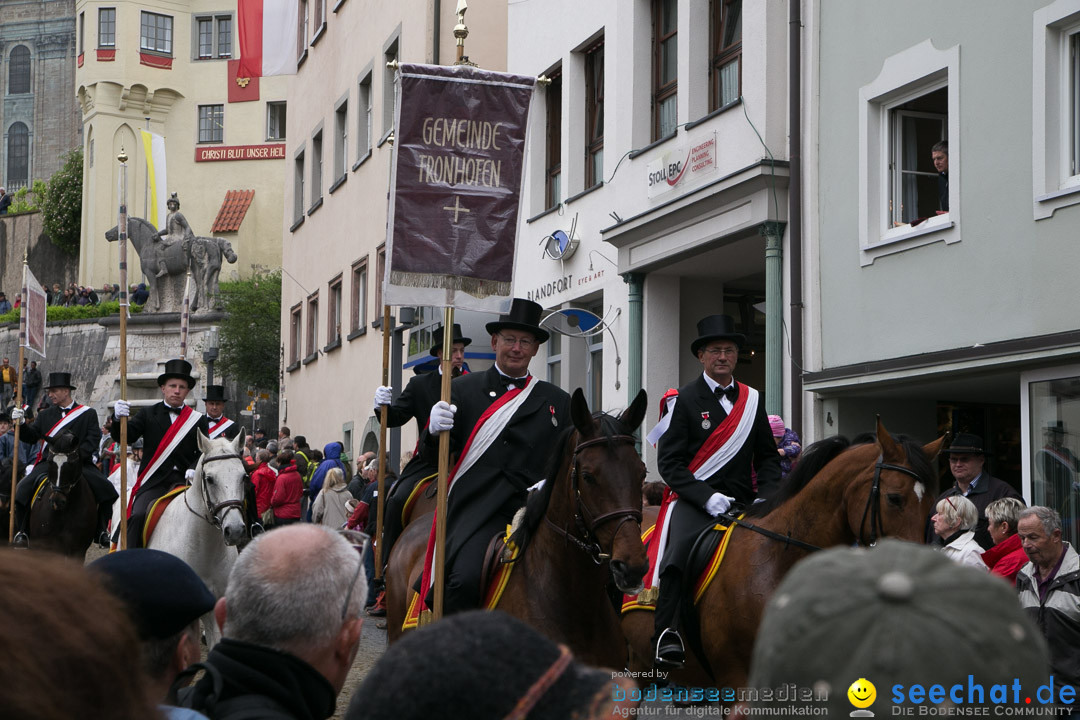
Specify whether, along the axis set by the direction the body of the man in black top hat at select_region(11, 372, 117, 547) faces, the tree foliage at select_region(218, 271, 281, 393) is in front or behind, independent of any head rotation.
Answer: behind

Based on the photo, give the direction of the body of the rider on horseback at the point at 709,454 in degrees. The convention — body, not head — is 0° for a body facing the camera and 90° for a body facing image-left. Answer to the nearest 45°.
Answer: approximately 315°

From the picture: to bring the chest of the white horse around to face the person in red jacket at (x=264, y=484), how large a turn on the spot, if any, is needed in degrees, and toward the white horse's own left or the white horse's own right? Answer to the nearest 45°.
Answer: approximately 135° to the white horse's own left

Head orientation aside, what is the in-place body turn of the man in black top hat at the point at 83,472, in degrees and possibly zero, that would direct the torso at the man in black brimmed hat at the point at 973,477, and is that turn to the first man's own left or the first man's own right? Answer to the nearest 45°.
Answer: approximately 45° to the first man's own left

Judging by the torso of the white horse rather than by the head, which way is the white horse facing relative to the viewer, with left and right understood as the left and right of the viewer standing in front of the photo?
facing the viewer and to the right of the viewer

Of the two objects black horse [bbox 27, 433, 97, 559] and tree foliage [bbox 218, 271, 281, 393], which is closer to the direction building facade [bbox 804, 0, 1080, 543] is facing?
the black horse

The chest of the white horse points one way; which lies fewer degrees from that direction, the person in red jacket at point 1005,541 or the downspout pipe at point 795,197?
the person in red jacket
